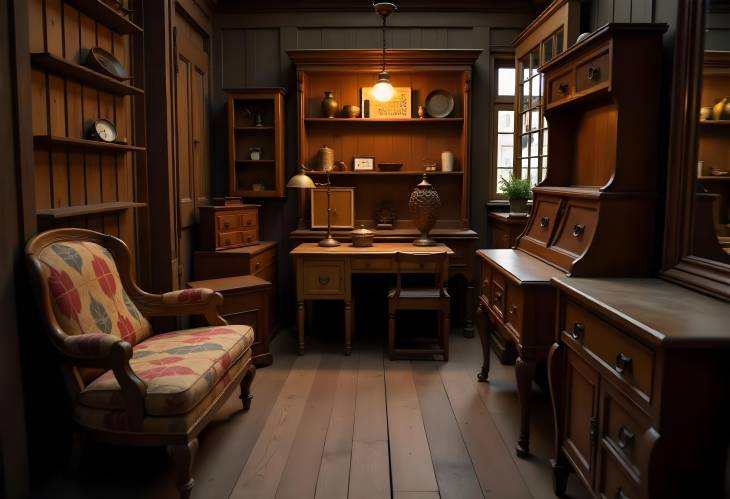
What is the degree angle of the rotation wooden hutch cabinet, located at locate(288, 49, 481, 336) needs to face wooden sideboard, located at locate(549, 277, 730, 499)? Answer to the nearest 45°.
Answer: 0° — it already faces it

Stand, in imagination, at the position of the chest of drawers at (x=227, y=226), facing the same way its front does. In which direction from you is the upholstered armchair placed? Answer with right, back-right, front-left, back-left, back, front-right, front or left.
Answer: front-right

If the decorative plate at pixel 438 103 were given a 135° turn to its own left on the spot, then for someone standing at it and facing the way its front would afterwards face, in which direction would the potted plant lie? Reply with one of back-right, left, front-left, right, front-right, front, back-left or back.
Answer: right

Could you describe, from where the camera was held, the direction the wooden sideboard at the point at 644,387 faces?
facing the viewer and to the left of the viewer

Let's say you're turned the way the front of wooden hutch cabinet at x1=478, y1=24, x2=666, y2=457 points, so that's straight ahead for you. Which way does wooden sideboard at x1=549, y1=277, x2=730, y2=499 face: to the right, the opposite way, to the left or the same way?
the same way

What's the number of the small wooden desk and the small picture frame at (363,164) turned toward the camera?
2

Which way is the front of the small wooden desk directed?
toward the camera

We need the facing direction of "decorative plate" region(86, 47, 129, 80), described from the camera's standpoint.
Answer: facing the viewer and to the right of the viewer

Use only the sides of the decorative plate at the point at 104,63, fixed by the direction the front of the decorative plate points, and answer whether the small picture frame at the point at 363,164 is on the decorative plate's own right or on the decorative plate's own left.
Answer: on the decorative plate's own left

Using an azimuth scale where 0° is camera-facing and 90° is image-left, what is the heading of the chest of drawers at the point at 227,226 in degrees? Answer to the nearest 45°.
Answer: approximately 315°

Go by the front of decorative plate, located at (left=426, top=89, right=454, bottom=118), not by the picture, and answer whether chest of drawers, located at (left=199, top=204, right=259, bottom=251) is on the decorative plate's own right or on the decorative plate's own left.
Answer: on the decorative plate's own right

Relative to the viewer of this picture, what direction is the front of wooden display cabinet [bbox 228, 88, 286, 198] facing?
facing the viewer

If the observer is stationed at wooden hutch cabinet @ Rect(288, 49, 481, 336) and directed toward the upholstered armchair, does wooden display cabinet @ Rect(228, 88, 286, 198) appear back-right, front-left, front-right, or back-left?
front-right

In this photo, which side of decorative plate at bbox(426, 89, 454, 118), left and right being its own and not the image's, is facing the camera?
front
